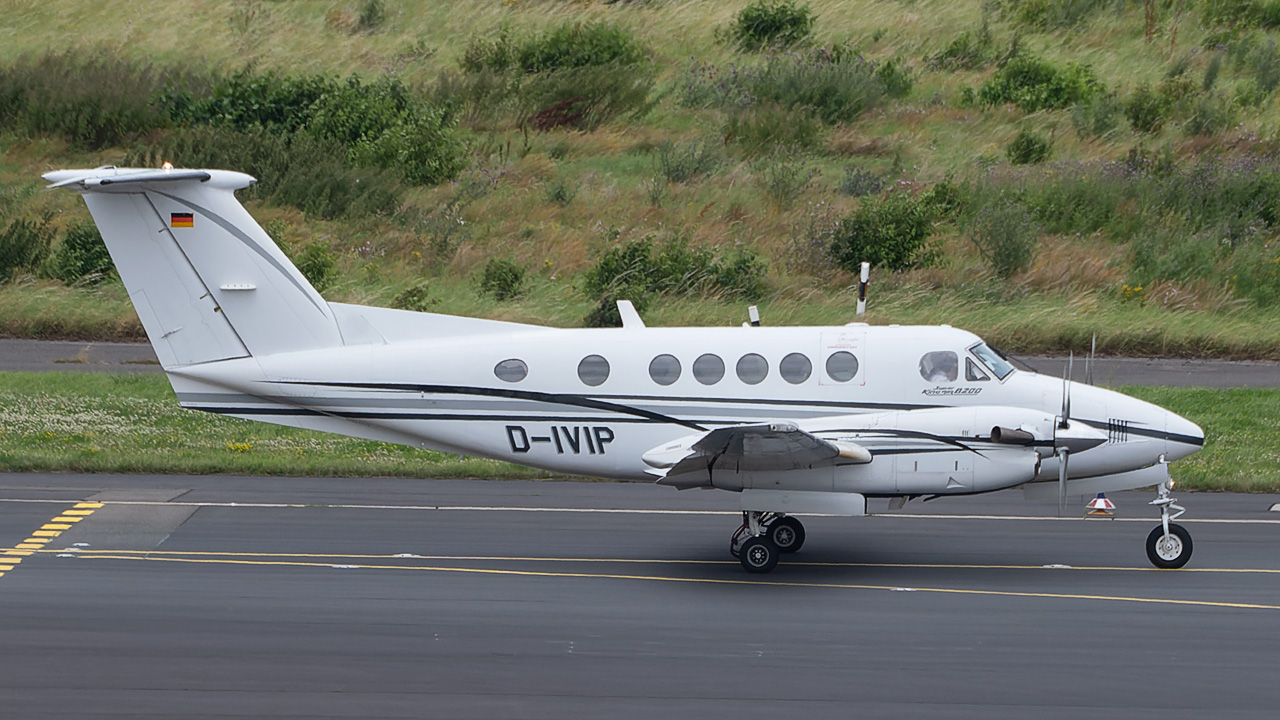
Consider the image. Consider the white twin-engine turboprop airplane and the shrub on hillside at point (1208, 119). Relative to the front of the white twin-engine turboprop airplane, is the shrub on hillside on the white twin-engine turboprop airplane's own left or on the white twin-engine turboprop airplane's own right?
on the white twin-engine turboprop airplane's own left

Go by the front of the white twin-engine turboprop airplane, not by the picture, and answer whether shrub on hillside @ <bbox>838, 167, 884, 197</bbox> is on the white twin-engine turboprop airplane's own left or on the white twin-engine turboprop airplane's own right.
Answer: on the white twin-engine turboprop airplane's own left

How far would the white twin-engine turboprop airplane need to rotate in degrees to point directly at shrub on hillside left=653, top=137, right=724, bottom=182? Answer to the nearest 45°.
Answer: approximately 90° to its left

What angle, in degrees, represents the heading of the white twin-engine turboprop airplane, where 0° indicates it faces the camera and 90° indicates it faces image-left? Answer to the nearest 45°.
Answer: approximately 270°

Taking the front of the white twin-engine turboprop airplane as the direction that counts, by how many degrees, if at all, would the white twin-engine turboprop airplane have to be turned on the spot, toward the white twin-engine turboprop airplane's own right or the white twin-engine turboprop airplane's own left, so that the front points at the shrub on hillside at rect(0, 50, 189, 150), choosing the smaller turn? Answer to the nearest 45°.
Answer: approximately 135° to the white twin-engine turboprop airplane's own left

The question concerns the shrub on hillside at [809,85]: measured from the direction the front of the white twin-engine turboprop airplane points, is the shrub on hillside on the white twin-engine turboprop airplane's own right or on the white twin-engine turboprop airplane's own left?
on the white twin-engine turboprop airplane's own left

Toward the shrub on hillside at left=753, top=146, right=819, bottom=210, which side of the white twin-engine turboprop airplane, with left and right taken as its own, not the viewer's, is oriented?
left

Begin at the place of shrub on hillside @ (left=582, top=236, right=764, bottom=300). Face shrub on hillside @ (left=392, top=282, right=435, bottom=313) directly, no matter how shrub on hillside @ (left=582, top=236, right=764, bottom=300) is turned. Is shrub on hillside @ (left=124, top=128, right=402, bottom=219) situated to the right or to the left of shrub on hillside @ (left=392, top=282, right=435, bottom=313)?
right

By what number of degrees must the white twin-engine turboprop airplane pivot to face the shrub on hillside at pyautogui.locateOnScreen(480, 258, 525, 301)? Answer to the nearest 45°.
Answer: approximately 90° to its left

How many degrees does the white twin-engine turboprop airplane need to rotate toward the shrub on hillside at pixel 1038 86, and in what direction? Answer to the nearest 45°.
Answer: approximately 45° to its left

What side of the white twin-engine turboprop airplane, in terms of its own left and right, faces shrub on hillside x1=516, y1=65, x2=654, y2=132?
left

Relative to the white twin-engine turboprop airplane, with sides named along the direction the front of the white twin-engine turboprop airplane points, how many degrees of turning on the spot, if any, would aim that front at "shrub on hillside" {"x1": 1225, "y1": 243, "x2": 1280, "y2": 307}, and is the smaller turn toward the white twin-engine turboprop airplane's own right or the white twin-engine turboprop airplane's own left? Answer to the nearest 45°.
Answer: approximately 45° to the white twin-engine turboprop airplane's own left

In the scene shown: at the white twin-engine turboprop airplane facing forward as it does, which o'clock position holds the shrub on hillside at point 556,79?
The shrub on hillside is roughly at 9 o'clock from the white twin-engine turboprop airplane.

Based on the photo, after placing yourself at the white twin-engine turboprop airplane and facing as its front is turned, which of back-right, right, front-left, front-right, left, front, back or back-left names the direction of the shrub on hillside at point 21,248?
back-left

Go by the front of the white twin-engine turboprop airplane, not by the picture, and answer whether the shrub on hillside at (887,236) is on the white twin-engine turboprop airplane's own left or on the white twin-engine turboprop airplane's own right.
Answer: on the white twin-engine turboprop airplane's own left
